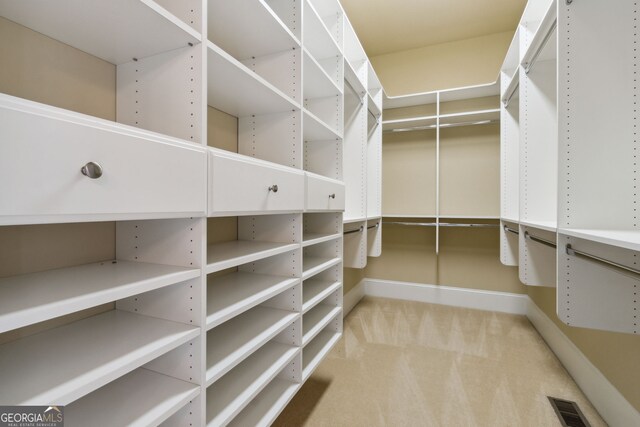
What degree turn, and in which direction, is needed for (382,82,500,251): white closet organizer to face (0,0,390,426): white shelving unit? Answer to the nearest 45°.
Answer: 0° — it already faces it

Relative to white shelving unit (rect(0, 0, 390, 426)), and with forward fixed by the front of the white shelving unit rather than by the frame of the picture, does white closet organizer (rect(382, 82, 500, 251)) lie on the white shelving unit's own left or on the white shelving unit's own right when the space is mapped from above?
on the white shelving unit's own left

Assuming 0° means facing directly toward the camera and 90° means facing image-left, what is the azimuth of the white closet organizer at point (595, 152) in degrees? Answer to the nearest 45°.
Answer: approximately 45°

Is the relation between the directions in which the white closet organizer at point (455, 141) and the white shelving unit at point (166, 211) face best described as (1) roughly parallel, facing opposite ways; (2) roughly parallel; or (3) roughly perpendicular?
roughly perpendicular

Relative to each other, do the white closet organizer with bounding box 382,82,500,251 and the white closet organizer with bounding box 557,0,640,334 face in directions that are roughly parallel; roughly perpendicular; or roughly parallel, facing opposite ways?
roughly perpendicular

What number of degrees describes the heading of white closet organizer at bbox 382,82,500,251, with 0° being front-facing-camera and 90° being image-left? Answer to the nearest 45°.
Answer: approximately 0°

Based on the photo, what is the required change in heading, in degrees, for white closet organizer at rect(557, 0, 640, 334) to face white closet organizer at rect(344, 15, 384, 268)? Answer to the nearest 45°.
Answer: approximately 45° to its right

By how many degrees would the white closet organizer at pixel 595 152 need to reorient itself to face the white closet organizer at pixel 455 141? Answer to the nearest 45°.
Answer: approximately 90° to its right
